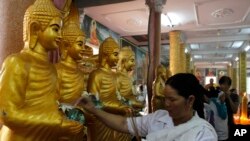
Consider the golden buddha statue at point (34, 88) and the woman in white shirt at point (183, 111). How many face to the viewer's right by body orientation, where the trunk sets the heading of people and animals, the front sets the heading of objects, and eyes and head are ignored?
1

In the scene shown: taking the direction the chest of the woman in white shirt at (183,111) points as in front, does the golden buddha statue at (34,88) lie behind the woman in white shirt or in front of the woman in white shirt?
in front

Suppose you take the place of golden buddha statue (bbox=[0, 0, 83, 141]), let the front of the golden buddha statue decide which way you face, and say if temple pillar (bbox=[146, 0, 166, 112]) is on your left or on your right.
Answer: on your left

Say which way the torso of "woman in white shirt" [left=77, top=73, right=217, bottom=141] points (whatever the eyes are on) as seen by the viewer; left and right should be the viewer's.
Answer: facing the viewer and to the left of the viewer

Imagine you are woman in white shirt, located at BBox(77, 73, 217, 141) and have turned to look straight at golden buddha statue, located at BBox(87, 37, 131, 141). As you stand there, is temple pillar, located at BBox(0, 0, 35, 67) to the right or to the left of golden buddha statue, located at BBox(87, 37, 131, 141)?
left

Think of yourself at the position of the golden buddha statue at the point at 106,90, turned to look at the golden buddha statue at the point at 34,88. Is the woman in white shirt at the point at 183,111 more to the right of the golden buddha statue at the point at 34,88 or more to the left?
left

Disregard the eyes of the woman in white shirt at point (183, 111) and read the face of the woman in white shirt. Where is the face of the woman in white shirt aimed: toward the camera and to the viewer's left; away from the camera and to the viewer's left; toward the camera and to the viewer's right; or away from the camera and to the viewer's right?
toward the camera and to the viewer's left

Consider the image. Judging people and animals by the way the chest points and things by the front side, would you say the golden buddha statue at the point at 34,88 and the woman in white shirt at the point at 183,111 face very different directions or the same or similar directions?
very different directions

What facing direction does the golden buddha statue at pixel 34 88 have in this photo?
to the viewer's right
